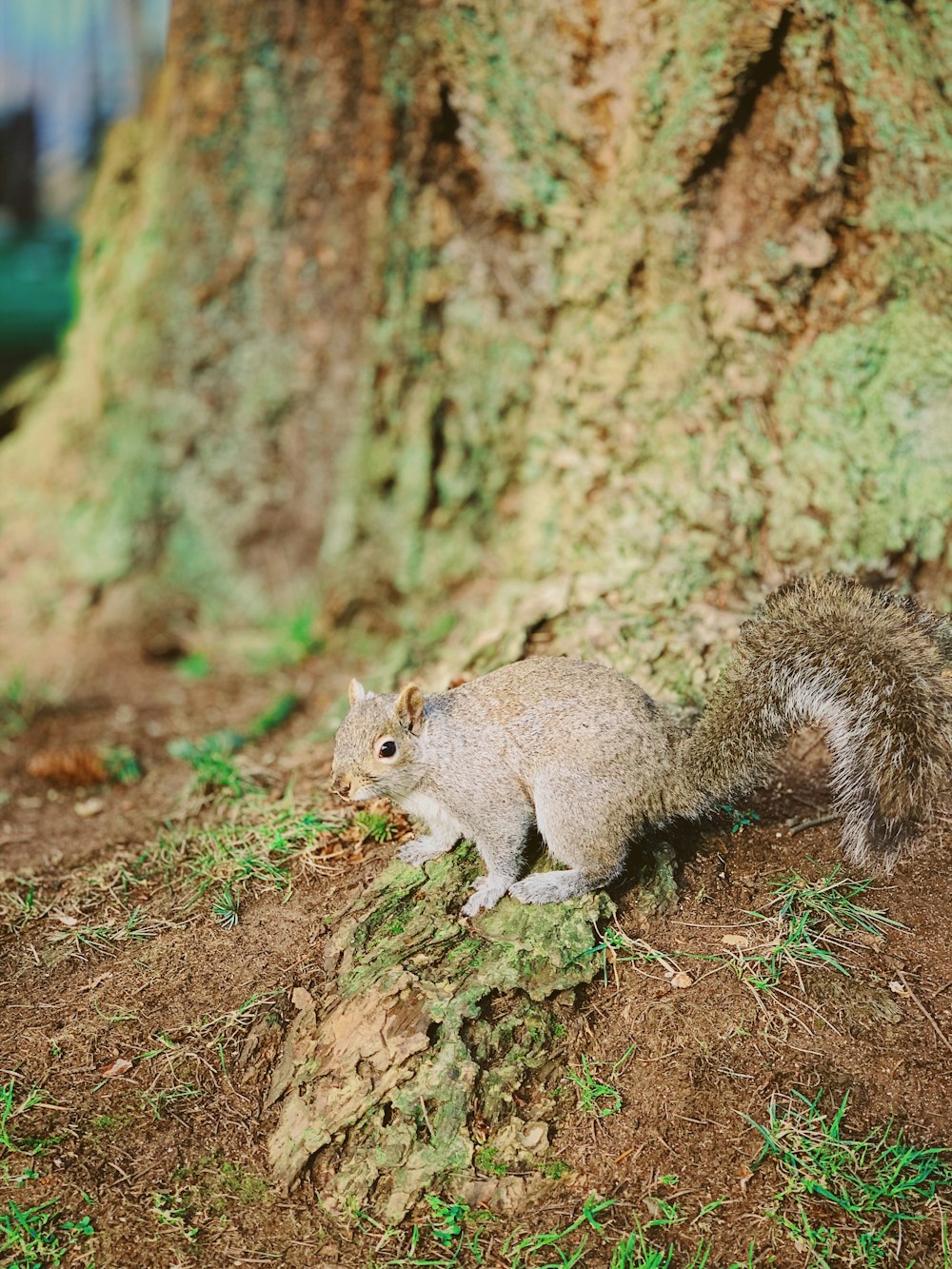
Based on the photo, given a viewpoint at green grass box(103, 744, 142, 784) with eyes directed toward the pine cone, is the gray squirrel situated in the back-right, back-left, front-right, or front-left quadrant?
back-left

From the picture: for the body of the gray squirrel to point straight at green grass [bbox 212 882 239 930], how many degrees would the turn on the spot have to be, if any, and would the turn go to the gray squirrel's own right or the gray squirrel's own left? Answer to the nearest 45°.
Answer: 0° — it already faces it

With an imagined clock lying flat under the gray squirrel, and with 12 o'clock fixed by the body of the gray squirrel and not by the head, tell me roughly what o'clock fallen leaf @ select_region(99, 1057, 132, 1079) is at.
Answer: The fallen leaf is roughly at 11 o'clock from the gray squirrel.

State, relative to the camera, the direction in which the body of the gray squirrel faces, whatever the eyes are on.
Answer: to the viewer's left
